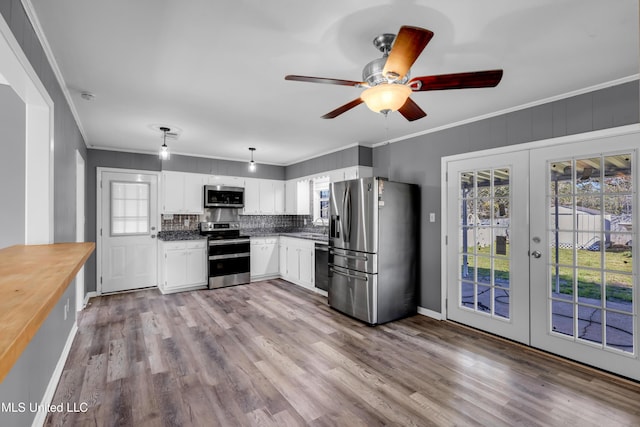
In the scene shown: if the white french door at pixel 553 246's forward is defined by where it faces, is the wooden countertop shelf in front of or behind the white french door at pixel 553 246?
in front

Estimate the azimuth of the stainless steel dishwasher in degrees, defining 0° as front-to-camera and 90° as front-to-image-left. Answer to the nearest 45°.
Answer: approximately 45°

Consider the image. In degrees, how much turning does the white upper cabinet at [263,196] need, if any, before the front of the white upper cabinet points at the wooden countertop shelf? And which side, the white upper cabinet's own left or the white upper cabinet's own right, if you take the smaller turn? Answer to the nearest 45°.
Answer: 0° — it already faces it

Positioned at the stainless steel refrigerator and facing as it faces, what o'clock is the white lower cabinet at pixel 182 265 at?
The white lower cabinet is roughly at 2 o'clock from the stainless steel refrigerator.

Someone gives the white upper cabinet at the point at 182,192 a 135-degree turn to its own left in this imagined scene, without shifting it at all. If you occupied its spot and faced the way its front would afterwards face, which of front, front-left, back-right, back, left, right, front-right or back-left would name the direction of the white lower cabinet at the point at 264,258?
front-right

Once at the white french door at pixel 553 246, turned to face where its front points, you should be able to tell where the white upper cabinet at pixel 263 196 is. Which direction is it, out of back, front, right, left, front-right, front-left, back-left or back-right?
front-right

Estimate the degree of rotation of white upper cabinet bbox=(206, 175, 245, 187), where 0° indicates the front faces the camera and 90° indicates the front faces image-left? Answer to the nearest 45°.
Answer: approximately 0°

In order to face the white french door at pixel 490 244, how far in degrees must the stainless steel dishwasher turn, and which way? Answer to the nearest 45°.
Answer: approximately 90° to its left

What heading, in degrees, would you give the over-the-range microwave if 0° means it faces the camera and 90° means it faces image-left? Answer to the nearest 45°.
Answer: approximately 0°

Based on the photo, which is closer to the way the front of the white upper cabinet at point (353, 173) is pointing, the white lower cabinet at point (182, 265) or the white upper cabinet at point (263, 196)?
the white lower cabinet

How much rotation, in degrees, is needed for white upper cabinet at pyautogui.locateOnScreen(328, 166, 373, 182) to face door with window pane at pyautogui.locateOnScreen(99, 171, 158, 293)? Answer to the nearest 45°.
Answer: approximately 45° to its right
